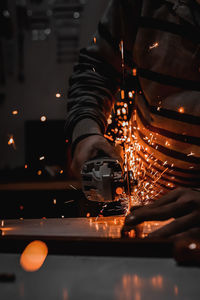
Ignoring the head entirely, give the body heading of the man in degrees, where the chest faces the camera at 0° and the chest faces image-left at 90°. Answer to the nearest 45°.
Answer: approximately 0°

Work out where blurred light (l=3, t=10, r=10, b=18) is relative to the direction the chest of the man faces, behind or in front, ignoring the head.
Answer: behind

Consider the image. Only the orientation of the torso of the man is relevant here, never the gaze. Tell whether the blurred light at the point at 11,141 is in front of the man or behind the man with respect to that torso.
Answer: behind

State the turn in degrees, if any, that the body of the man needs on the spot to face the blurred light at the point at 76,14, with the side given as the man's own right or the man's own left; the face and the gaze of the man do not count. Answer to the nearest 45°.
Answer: approximately 180°

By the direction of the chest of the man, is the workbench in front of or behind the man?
in front
